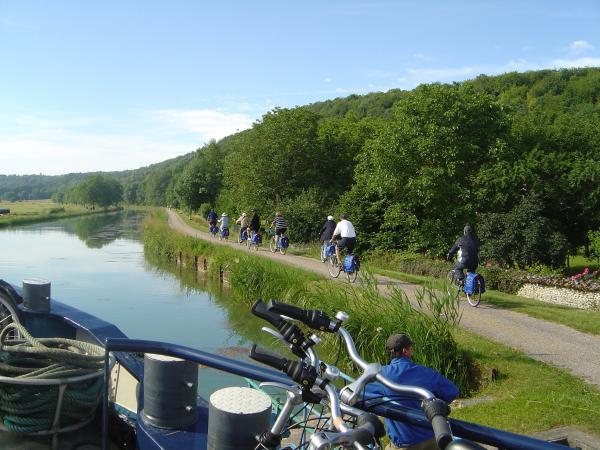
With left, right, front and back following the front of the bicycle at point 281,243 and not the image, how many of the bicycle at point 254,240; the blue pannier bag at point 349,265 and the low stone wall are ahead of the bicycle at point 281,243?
1

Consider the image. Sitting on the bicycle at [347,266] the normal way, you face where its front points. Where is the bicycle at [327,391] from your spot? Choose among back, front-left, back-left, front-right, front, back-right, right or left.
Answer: back-left

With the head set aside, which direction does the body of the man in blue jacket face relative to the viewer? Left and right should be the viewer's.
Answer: facing away from the viewer and to the right of the viewer

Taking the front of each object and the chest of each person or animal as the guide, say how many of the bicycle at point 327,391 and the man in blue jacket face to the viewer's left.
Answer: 0

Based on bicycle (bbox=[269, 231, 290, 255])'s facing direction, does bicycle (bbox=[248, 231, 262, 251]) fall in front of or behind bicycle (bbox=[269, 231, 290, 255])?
in front
